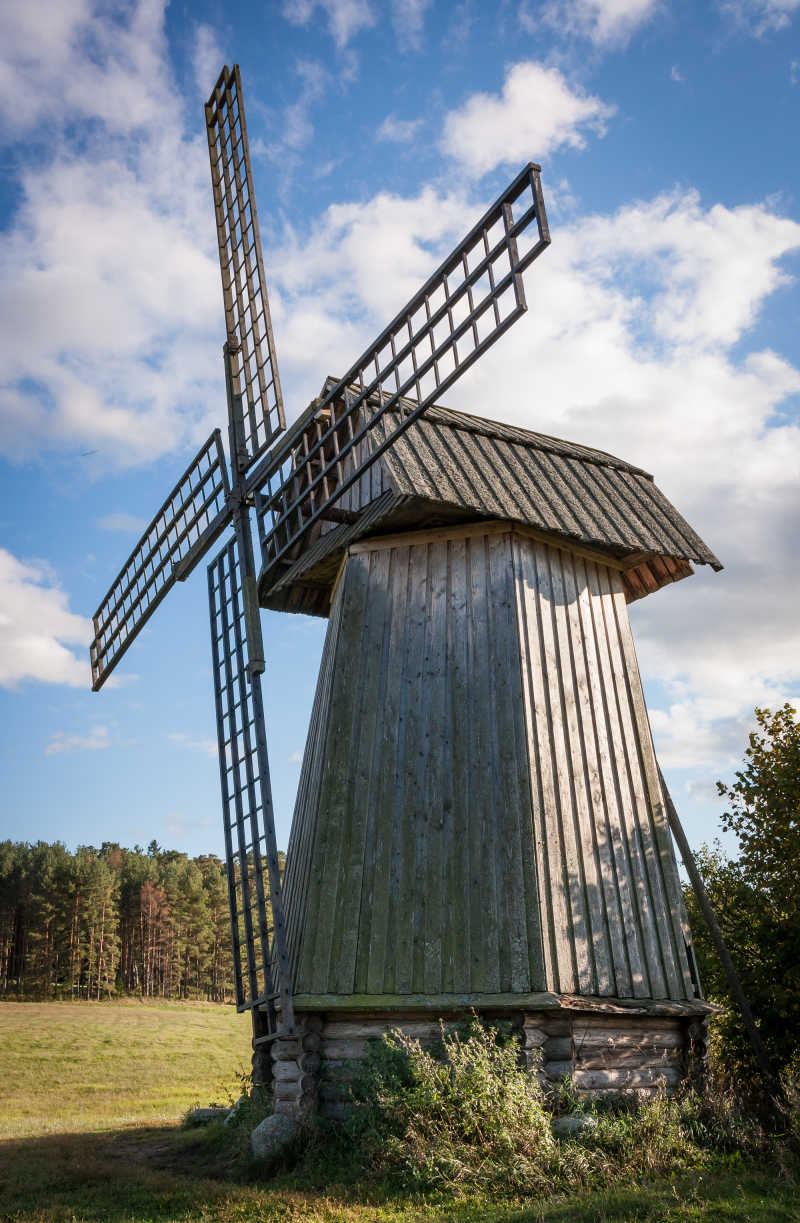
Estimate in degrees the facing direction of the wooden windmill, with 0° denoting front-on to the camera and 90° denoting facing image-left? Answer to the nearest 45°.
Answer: approximately 45°
